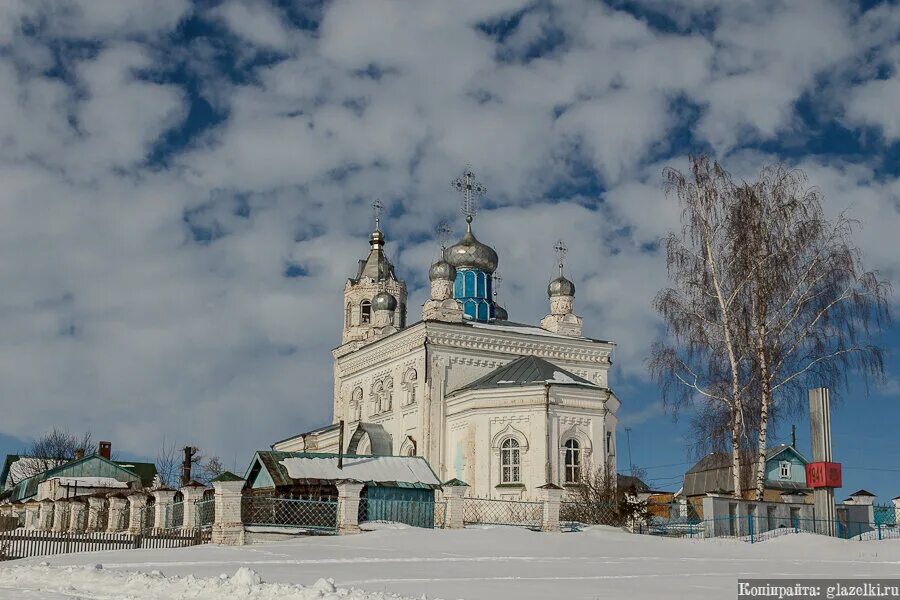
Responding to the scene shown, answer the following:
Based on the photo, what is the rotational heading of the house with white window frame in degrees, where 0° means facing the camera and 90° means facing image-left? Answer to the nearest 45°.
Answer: approximately 315°

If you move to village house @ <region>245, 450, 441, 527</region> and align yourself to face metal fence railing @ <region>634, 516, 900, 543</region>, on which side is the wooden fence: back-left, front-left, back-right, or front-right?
back-right

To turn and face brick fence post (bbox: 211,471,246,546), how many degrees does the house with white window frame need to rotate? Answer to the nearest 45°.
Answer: approximately 45° to its right

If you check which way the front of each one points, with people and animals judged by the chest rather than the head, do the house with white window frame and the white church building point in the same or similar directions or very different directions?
very different directions

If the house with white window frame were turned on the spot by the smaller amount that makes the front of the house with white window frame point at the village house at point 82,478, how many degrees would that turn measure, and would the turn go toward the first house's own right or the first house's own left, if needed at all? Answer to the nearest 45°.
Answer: approximately 135° to the first house's own right

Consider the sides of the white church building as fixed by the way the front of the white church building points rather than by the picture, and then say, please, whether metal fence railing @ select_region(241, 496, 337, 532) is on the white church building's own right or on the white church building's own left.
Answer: on the white church building's own left

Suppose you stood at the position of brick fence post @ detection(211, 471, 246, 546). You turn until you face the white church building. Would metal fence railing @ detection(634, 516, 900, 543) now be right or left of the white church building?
right

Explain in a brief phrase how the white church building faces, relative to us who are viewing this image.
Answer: facing away from the viewer and to the left of the viewer
